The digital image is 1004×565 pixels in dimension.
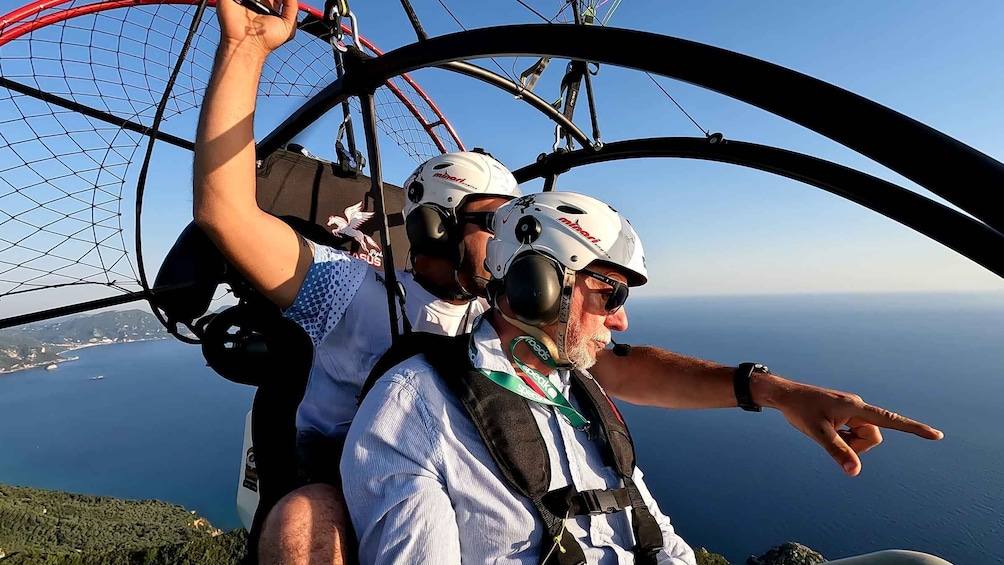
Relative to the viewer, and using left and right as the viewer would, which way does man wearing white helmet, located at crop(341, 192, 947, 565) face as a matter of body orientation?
facing the viewer and to the right of the viewer

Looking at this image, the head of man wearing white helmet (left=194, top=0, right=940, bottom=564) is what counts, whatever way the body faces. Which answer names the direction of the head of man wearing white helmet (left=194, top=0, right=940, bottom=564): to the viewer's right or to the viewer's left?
to the viewer's right

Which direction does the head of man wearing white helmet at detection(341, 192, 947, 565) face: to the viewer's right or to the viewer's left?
to the viewer's right

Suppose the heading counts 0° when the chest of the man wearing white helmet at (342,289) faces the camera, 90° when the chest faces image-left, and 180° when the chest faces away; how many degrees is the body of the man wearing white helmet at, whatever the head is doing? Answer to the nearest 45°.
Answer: approximately 315°
